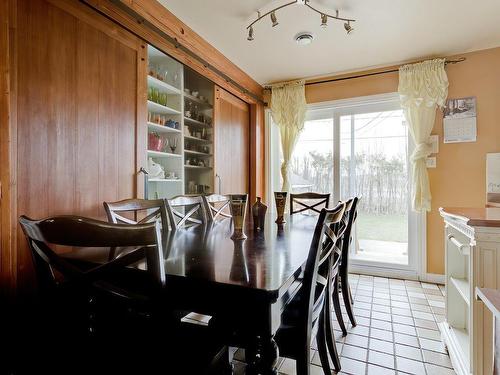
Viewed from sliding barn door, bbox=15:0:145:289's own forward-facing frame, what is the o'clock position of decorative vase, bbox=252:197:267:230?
The decorative vase is roughly at 11 o'clock from the sliding barn door.

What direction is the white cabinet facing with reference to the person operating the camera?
facing to the left of the viewer

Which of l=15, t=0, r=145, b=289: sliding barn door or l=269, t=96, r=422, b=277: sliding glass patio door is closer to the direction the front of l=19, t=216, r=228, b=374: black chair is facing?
the sliding glass patio door

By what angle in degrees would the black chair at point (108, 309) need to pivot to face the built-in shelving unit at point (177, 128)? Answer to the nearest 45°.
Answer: approximately 45° to its left

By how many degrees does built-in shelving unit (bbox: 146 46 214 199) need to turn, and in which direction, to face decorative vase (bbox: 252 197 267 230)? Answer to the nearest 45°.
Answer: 0° — it already faces it

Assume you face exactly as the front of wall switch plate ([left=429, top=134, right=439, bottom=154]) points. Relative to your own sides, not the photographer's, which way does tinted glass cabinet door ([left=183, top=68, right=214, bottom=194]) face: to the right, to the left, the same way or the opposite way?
to the left

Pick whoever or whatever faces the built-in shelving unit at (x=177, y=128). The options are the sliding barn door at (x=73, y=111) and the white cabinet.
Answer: the white cabinet
